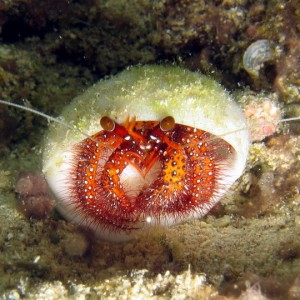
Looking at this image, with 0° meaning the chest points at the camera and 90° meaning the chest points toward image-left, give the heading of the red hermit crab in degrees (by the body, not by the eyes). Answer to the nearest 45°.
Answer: approximately 0°
